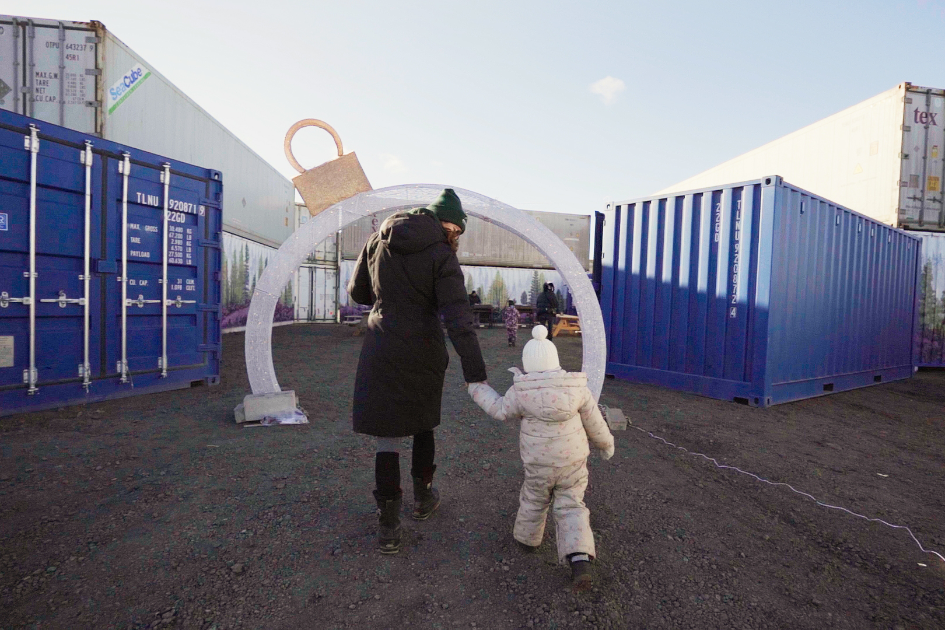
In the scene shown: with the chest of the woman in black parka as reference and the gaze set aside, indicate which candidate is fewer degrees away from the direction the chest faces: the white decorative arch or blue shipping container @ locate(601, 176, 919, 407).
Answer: the white decorative arch

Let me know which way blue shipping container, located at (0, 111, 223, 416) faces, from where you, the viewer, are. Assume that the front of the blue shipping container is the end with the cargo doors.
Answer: facing the viewer and to the right of the viewer

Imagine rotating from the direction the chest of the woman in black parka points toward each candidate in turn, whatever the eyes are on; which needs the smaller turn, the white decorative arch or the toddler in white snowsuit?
the white decorative arch

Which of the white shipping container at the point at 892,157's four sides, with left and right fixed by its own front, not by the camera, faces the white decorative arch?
right

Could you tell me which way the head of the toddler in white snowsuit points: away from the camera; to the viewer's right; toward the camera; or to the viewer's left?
away from the camera

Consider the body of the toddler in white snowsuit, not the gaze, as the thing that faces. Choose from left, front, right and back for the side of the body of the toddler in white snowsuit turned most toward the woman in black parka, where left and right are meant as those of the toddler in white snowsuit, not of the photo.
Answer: left

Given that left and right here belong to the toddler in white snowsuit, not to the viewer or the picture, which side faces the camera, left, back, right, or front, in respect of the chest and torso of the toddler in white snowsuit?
back

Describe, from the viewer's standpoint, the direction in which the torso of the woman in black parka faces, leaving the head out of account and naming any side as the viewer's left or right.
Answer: facing away from the viewer

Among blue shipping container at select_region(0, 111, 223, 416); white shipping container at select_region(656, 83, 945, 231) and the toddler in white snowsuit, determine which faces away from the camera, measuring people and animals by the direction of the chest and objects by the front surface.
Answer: the toddler in white snowsuit

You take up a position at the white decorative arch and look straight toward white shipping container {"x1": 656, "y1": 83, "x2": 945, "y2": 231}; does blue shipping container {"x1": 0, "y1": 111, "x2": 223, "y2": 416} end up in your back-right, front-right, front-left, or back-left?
back-left
